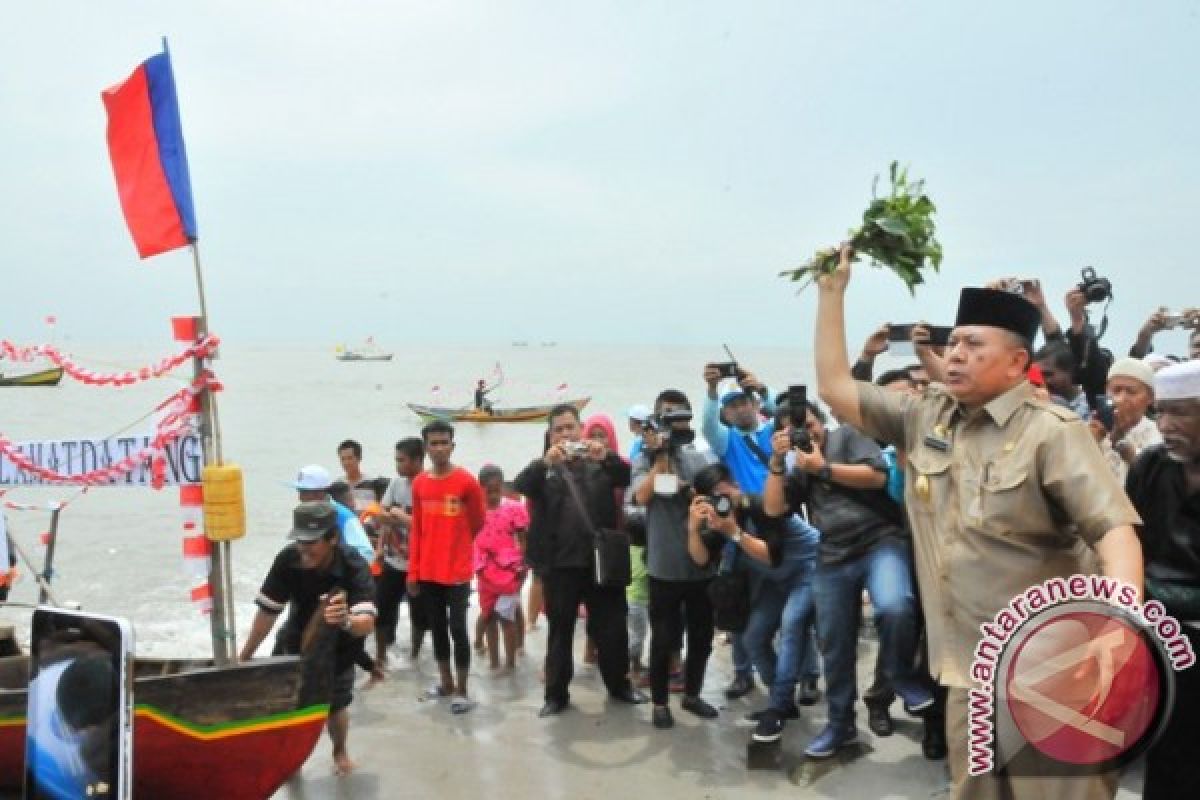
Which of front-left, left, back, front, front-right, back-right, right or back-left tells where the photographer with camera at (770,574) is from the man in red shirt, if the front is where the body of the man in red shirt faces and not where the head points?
front-left

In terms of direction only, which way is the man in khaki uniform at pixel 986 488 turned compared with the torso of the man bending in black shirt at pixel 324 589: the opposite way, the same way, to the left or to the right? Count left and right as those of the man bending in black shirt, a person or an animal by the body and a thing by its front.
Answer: the same way

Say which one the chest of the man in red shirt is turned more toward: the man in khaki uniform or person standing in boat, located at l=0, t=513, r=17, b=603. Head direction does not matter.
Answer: the man in khaki uniform

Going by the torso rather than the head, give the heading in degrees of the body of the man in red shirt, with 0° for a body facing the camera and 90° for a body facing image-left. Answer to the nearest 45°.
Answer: approximately 0°

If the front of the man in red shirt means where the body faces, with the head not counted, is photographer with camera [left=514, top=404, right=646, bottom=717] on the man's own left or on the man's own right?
on the man's own left

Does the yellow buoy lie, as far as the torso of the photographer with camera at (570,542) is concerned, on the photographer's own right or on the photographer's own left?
on the photographer's own right

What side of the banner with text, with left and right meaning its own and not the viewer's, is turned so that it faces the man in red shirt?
left

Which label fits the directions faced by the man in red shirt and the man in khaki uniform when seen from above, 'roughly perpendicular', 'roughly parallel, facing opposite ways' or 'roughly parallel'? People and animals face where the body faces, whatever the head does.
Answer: roughly perpendicular
